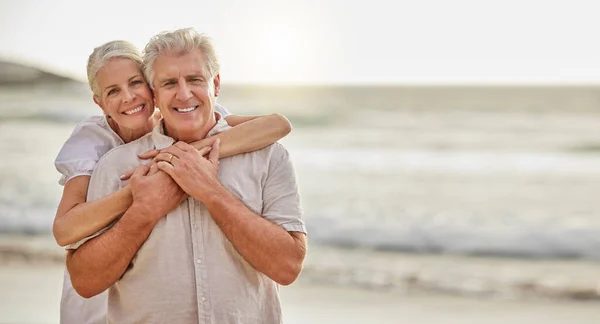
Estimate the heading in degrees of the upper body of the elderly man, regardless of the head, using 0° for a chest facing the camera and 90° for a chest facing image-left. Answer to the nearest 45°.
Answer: approximately 0°
